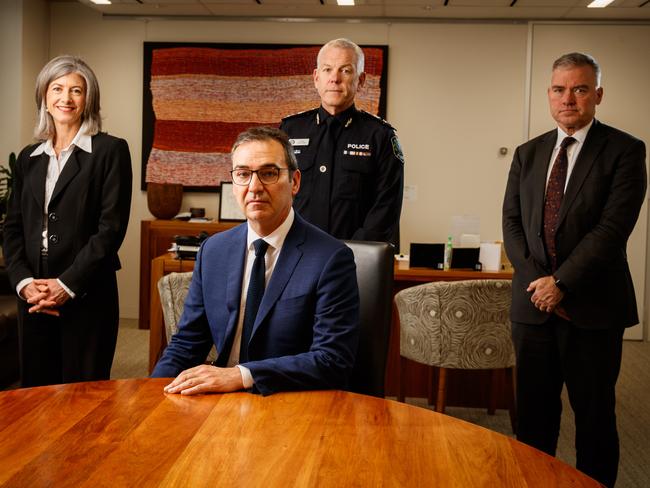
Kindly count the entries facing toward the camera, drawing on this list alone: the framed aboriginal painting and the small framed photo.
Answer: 2

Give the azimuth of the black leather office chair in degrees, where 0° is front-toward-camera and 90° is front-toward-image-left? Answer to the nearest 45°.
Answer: approximately 45°

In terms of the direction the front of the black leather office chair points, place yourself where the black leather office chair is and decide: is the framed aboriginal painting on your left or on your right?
on your right

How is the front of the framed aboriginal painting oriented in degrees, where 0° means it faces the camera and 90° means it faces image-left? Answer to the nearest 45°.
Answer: approximately 0°

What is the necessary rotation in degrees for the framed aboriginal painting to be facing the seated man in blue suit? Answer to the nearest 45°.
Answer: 0° — it already faces them

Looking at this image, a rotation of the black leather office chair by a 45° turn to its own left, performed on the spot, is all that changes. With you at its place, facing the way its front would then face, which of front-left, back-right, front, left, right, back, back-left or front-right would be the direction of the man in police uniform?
back

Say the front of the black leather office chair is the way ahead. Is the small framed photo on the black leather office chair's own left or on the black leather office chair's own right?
on the black leather office chair's own right

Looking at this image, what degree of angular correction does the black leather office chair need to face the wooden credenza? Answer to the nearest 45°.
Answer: approximately 90° to its right
